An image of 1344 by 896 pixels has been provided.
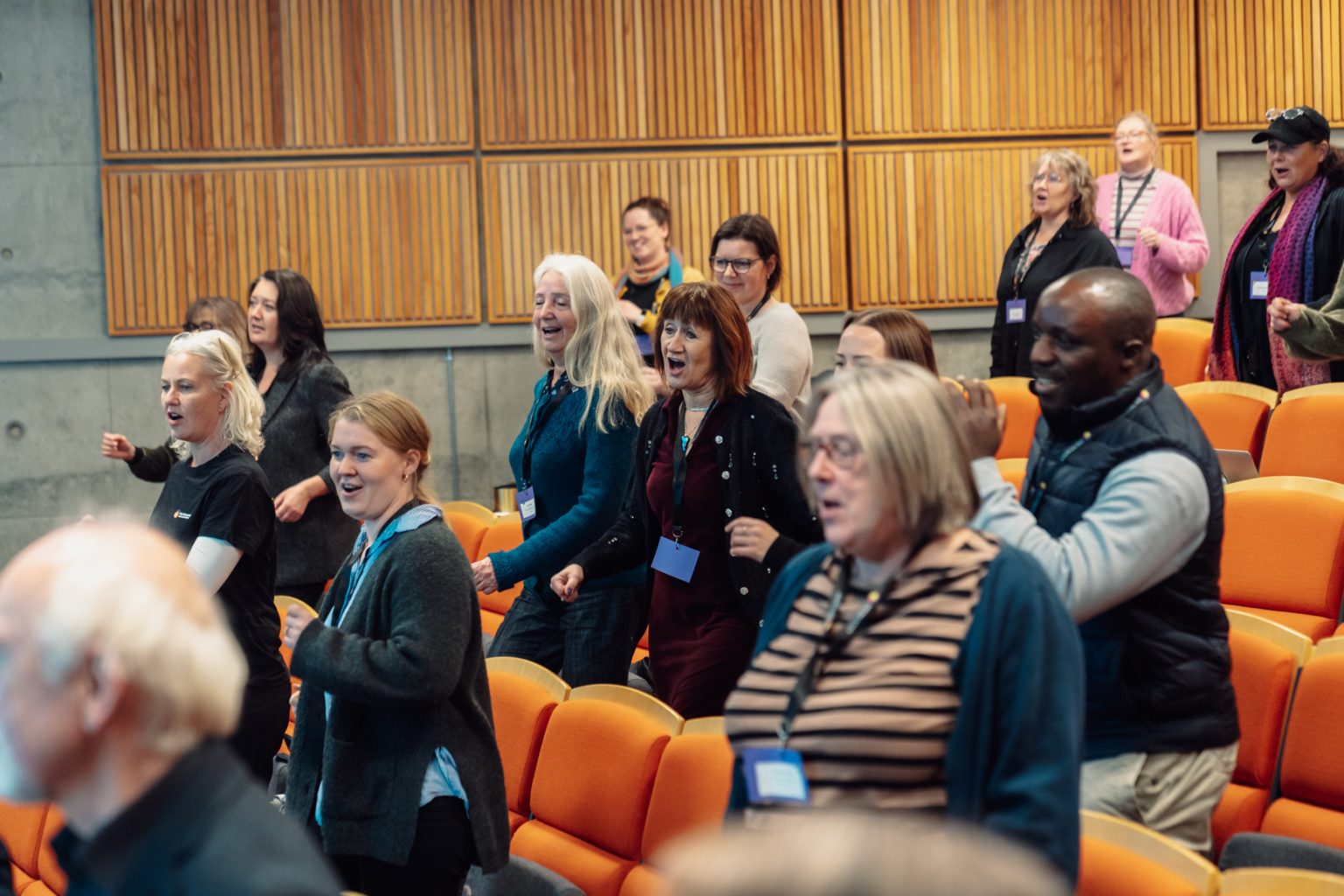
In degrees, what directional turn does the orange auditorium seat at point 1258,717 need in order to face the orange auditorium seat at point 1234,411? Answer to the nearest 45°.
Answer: approximately 135° to its right

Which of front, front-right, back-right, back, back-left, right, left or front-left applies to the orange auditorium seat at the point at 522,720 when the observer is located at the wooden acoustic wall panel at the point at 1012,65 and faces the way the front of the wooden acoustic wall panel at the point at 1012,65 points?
front

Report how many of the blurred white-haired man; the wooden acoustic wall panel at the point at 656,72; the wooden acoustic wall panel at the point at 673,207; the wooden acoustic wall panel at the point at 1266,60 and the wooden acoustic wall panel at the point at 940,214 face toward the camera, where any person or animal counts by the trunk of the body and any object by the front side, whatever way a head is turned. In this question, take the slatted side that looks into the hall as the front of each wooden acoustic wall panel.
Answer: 4

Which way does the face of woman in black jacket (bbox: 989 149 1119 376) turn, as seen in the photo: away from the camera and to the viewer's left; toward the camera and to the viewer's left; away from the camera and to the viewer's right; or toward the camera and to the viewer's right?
toward the camera and to the viewer's left

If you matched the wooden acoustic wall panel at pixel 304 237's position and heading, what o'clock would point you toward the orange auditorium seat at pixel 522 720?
The orange auditorium seat is roughly at 12 o'clock from the wooden acoustic wall panel.

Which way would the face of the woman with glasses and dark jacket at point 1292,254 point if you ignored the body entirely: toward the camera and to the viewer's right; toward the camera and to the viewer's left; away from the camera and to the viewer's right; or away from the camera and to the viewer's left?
toward the camera and to the viewer's left

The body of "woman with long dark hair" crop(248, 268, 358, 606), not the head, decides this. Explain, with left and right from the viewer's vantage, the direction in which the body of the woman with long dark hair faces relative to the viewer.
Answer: facing the viewer and to the left of the viewer

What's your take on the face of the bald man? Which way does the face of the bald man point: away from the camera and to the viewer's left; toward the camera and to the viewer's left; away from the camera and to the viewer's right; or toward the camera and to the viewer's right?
toward the camera and to the viewer's left

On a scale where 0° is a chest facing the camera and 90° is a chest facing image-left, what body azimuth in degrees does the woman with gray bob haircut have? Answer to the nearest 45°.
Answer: approximately 45°
